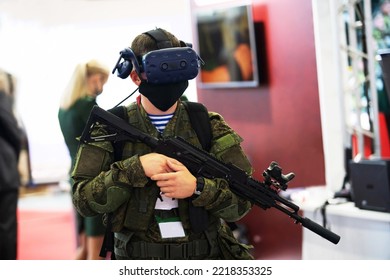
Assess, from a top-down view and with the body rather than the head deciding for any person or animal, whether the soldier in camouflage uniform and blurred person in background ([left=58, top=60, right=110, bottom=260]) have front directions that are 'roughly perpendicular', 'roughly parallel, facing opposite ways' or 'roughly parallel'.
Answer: roughly perpendicular

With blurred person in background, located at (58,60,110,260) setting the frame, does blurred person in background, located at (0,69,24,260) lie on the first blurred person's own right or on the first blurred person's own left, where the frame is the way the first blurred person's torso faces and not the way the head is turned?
on the first blurred person's own left

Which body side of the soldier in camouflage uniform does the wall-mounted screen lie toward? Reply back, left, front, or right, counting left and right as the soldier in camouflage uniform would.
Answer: back

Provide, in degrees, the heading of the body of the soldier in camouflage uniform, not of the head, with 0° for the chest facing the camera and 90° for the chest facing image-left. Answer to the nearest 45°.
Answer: approximately 0°

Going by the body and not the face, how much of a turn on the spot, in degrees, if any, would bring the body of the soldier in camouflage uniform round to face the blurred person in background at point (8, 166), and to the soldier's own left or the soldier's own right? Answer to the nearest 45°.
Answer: approximately 135° to the soldier's own right

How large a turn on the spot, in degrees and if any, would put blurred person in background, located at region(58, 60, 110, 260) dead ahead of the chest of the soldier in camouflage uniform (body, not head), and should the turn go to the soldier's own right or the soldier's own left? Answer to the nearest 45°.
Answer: approximately 180°
